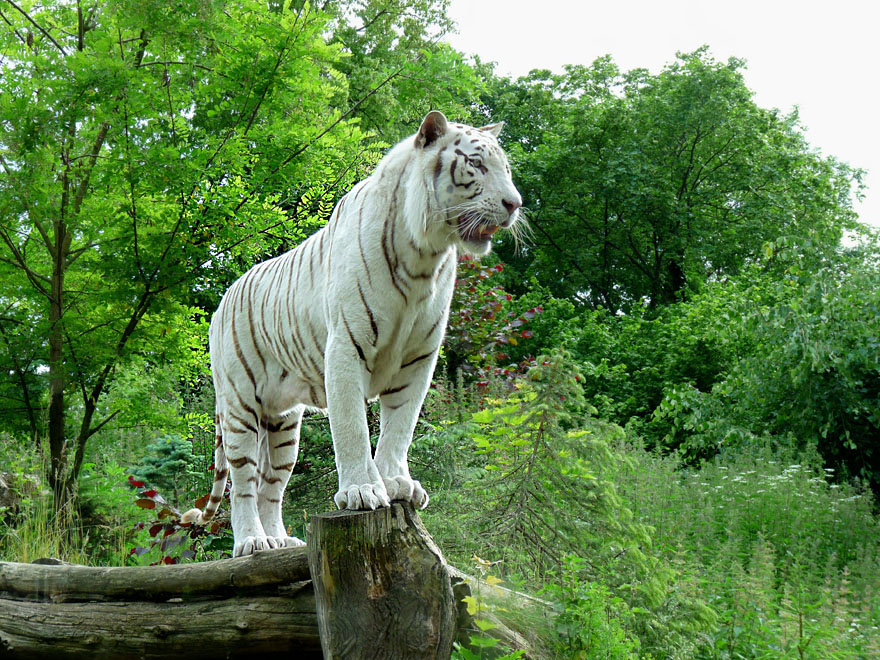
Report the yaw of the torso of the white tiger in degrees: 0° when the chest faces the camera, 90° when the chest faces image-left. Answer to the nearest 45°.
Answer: approximately 315°

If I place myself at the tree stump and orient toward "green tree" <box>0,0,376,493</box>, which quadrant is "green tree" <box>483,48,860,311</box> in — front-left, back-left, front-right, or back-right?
front-right

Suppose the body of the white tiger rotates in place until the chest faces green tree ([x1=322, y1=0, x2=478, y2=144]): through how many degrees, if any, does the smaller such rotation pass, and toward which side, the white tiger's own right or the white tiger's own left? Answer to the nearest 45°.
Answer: approximately 135° to the white tiger's own left

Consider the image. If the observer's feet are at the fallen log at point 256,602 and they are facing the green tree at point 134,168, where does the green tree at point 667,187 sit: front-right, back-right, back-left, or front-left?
front-right
